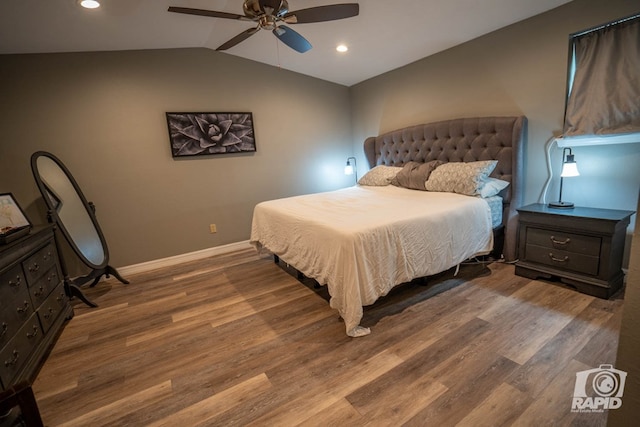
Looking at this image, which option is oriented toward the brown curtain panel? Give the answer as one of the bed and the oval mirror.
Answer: the oval mirror

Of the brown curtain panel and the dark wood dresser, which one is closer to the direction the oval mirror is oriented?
the brown curtain panel

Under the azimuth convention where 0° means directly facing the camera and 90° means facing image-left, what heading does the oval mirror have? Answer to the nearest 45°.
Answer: approximately 315°

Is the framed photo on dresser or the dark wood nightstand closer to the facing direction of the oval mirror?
the dark wood nightstand

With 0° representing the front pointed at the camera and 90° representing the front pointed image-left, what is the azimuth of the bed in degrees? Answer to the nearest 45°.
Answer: approximately 45°

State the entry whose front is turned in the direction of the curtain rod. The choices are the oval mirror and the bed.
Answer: the oval mirror

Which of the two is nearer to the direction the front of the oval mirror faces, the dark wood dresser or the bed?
the bed

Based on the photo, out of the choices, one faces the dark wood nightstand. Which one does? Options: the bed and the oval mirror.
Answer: the oval mirror

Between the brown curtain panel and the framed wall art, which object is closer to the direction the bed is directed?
the framed wall art

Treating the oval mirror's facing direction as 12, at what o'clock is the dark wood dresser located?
The dark wood dresser is roughly at 2 o'clock from the oval mirror.

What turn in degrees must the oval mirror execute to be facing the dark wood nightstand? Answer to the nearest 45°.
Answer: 0° — it already faces it
